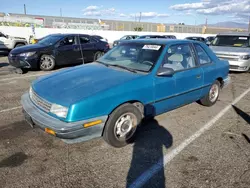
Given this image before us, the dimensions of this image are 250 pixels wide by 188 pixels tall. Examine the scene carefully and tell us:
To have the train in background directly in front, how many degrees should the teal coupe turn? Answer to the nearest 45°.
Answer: approximately 135° to its right

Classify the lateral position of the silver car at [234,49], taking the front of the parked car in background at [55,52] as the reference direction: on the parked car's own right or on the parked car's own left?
on the parked car's own left

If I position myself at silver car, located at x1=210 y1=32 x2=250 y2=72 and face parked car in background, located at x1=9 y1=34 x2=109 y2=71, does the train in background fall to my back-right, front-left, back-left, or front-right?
front-right

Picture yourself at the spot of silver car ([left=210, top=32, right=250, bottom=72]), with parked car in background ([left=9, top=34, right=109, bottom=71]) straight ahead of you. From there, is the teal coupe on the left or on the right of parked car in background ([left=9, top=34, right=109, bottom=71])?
left

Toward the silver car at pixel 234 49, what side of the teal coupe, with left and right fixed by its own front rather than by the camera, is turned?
back

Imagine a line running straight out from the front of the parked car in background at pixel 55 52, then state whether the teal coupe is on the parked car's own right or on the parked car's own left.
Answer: on the parked car's own left

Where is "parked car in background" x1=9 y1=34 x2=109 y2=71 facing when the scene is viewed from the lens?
facing the viewer and to the left of the viewer

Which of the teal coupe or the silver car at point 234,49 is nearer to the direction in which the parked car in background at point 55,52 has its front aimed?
the teal coupe

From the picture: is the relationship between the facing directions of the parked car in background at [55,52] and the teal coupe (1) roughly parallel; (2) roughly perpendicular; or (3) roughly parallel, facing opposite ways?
roughly parallel

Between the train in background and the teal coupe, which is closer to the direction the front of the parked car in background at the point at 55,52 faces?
the teal coupe

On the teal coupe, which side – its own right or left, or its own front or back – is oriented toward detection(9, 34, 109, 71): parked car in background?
right

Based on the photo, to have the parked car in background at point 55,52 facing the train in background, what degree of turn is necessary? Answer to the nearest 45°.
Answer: approximately 135° to its right

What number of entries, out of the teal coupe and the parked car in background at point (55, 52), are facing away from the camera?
0
